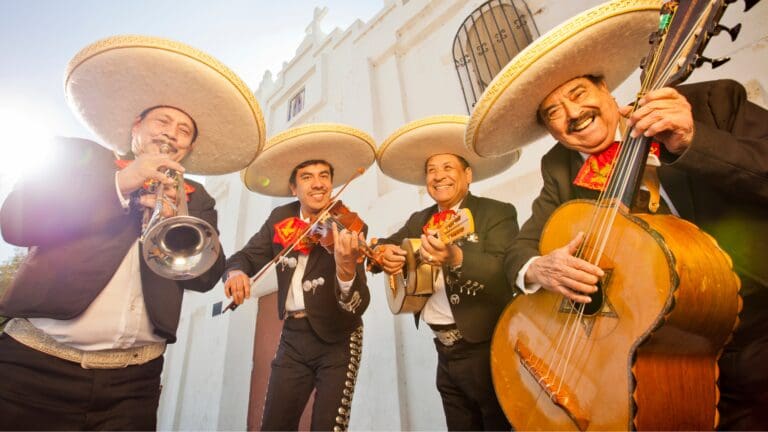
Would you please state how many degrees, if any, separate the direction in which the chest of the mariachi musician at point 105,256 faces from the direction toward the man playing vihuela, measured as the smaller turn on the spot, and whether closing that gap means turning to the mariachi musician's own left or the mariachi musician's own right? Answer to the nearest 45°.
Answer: approximately 45° to the mariachi musician's own left

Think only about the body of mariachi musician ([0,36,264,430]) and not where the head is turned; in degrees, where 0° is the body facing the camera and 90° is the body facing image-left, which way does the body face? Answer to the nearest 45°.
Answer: approximately 315°

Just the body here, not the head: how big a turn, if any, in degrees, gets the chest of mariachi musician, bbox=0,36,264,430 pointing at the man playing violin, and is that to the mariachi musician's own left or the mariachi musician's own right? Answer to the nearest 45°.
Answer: approximately 45° to the mariachi musician's own left

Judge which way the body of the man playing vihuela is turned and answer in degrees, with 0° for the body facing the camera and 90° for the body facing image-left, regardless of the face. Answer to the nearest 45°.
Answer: approximately 45°

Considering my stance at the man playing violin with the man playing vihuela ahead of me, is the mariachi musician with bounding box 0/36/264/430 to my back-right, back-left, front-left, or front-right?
back-right

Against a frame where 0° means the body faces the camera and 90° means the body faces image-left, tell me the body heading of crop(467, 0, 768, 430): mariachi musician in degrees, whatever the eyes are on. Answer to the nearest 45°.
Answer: approximately 45°
